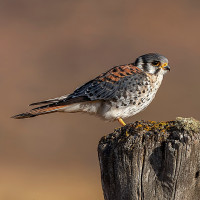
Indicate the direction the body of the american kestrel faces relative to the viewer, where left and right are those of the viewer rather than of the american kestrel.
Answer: facing to the right of the viewer
